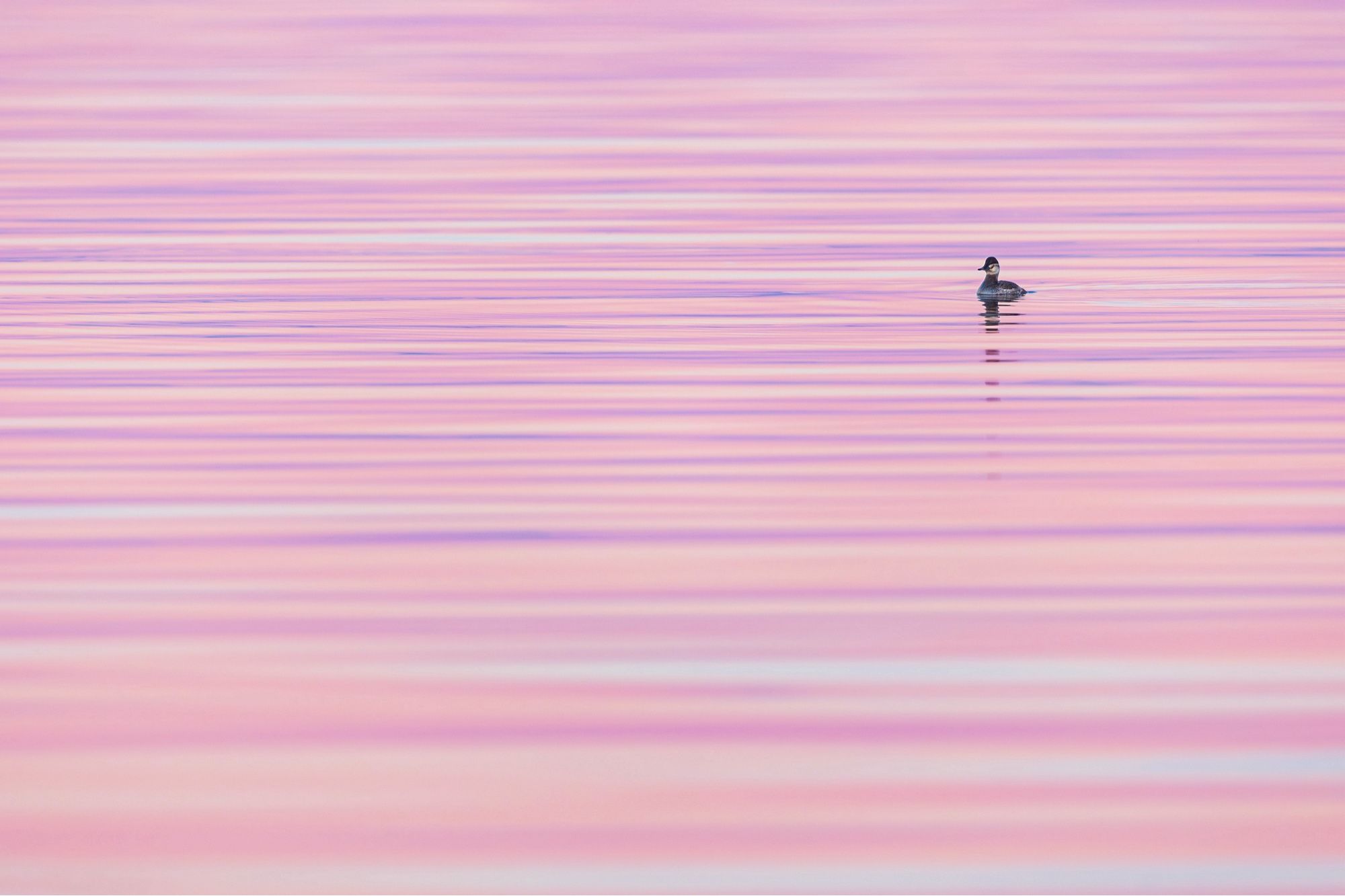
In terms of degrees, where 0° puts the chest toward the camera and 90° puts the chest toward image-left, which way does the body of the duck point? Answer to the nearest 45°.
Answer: approximately 90°
